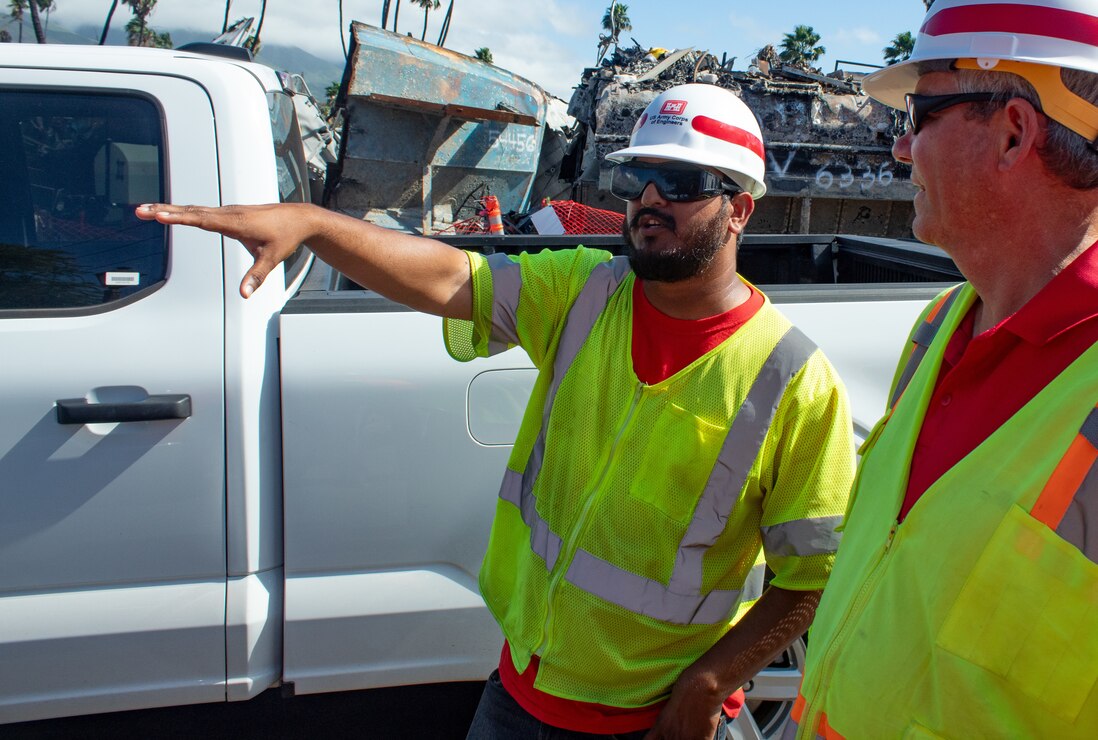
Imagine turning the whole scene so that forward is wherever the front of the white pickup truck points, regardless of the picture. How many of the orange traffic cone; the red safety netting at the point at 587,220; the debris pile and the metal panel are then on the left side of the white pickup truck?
0

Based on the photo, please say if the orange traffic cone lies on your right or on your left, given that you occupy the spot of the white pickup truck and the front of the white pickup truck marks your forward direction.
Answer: on your right

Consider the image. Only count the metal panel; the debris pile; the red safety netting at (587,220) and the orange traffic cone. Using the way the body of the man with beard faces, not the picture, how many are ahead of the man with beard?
0

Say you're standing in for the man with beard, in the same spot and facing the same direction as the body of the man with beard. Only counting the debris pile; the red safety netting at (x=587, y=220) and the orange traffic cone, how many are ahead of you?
0

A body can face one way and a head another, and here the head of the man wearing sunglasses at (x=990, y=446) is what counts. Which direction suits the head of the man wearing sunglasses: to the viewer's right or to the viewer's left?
to the viewer's left

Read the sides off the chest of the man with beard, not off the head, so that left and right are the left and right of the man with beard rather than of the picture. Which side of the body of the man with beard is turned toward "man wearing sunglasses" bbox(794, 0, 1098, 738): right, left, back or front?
left

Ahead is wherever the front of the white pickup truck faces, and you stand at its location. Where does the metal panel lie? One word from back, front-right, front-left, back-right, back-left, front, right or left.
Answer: right

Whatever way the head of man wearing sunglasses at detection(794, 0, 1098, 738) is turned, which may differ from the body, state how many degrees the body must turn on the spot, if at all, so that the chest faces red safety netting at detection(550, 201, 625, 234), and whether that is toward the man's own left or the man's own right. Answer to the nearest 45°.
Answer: approximately 90° to the man's own right

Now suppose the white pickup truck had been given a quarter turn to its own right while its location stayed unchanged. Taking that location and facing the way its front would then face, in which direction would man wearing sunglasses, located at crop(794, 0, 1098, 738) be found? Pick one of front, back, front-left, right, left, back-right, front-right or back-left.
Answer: back-right

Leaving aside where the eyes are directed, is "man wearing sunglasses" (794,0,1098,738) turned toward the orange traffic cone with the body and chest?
no

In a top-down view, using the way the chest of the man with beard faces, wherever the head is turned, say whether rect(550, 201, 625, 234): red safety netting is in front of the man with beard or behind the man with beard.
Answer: behind

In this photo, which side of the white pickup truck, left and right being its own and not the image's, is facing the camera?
left

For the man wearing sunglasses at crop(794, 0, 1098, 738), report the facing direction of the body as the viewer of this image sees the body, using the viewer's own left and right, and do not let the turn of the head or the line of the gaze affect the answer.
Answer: facing the viewer and to the left of the viewer

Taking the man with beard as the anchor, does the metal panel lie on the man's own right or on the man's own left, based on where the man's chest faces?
on the man's own right

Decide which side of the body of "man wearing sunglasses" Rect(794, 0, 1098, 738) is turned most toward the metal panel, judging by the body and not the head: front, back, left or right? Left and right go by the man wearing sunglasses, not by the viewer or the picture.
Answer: right
